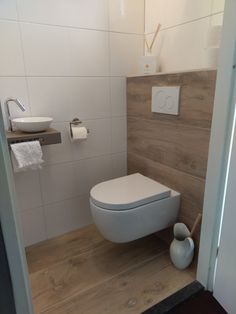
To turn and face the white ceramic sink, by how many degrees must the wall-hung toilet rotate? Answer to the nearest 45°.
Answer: approximately 45° to its right

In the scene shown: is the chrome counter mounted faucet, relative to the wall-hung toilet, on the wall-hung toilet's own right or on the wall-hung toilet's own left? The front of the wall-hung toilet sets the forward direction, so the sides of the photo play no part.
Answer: on the wall-hung toilet's own right

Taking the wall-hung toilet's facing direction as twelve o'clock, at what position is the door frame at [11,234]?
The door frame is roughly at 11 o'clock from the wall-hung toilet.

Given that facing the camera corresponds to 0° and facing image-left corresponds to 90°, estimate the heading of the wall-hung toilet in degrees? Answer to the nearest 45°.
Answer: approximately 45°

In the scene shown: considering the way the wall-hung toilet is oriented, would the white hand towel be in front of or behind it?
in front
